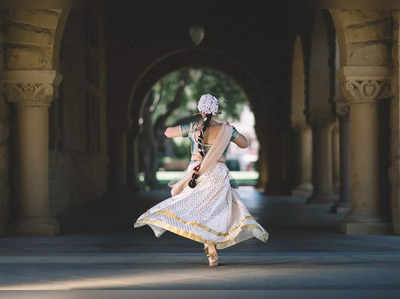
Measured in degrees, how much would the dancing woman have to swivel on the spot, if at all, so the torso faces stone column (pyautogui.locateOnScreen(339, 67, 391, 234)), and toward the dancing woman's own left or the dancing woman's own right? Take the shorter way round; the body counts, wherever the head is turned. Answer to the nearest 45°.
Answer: approximately 45° to the dancing woman's own right

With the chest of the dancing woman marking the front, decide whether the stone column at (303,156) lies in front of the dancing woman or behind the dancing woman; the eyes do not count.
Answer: in front

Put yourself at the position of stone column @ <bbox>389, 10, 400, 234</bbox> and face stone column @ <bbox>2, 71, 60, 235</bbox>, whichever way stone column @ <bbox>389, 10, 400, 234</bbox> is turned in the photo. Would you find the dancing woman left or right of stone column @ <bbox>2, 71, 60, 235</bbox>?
left

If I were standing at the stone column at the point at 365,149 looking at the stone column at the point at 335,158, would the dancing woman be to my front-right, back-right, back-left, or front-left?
back-left

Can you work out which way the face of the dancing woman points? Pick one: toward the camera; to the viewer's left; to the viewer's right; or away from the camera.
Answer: away from the camera

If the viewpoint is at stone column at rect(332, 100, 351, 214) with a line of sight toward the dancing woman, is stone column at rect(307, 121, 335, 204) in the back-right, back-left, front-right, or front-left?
back-right

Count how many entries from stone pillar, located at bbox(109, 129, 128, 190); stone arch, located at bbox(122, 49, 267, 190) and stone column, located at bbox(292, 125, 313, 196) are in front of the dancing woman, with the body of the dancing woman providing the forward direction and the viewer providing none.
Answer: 3

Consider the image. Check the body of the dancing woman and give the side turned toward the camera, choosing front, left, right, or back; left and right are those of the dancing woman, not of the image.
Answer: back

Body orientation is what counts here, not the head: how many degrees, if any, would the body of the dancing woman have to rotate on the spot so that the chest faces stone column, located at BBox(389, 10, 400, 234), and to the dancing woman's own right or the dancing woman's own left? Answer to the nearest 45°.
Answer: approximately 45° to the dancing woman's own right

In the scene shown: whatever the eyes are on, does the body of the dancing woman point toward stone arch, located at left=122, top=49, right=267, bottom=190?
yes

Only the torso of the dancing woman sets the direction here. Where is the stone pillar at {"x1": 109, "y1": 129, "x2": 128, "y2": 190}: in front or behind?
in front
